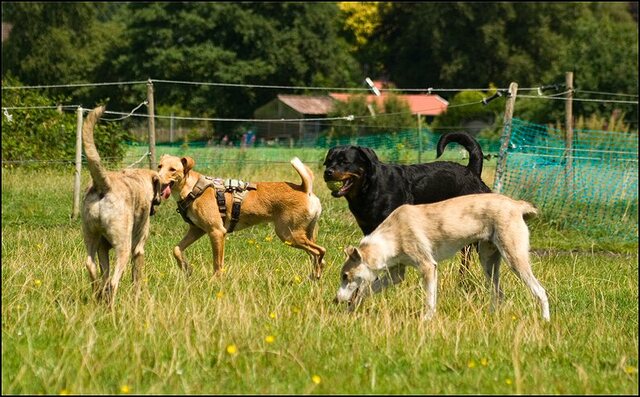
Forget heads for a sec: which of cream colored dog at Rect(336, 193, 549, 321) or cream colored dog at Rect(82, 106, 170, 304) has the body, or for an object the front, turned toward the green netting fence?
cream colored dog at Rect(82, 106, 170, 304)

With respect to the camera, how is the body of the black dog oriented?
to the viewer's left

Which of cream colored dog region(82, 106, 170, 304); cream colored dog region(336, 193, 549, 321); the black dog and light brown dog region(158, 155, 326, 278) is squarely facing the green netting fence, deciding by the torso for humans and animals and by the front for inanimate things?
cream colored dog region(82, 106, 170, 304)

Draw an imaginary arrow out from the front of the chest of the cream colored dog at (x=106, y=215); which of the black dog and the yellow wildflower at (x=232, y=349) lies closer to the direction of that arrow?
the black dog

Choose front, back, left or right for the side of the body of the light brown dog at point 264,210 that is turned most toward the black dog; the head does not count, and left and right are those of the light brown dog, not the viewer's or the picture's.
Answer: back

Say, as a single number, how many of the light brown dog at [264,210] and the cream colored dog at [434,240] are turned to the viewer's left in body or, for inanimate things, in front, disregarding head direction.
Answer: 2

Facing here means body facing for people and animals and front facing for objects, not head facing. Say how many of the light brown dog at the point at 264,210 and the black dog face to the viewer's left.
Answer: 2

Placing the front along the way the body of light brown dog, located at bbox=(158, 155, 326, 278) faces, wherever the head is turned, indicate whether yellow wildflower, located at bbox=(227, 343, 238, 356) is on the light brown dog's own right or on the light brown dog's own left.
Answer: on the light brown dog's own left

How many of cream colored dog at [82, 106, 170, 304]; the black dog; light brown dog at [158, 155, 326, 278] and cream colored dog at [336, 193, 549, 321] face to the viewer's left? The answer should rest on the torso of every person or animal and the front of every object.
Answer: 3

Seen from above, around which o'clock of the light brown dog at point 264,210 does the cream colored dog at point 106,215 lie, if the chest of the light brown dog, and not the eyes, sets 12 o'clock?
The cream colored dog is roughly at 10 o'clock from the light brown dog.

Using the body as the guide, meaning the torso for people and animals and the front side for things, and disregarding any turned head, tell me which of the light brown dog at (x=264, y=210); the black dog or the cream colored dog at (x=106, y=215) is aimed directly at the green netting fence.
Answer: the cream colored dog

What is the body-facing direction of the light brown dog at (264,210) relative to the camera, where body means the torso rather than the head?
to the viewer's left

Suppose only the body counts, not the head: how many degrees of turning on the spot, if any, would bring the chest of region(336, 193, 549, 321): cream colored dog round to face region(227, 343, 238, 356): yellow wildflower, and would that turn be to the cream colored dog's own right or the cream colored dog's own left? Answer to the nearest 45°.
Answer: approximately 45° to the cream colored dog's own left

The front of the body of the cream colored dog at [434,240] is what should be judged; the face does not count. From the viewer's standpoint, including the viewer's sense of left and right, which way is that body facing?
facing to the left of the viewer

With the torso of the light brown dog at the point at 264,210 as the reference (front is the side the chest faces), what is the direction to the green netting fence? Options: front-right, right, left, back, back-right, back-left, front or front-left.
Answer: back-right
